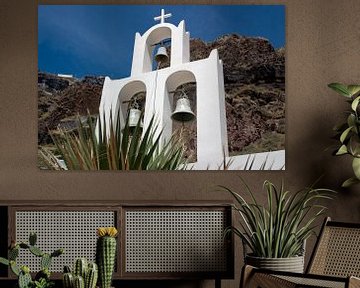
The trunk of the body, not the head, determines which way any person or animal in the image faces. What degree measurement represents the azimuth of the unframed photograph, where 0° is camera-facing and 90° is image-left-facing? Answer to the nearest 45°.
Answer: approximately 0°

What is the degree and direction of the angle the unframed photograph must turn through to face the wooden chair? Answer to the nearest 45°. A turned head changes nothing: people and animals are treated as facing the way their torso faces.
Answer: approximately 45° to its left

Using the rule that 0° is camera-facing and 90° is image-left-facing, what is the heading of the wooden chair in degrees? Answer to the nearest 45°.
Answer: approximately 45°
